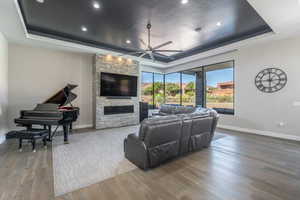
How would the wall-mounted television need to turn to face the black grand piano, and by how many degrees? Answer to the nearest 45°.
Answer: approximately 90° to its right

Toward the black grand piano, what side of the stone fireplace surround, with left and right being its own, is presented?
right

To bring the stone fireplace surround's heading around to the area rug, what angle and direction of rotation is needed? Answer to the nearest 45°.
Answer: approximately 45° to its right

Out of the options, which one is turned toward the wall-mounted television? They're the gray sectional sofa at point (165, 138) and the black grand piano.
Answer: the gray sectional sofa

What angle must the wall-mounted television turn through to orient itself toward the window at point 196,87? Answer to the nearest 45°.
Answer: approximately 45° to its left

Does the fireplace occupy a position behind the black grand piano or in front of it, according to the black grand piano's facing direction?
behind

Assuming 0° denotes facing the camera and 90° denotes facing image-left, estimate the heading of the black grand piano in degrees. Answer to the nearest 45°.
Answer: approximately 45°

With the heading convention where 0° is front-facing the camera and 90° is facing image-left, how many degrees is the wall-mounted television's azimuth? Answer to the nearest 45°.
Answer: approximately 315°

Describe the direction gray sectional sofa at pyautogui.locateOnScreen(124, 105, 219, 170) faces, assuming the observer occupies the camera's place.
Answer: facing away from the viewer and to the left of the viewer
